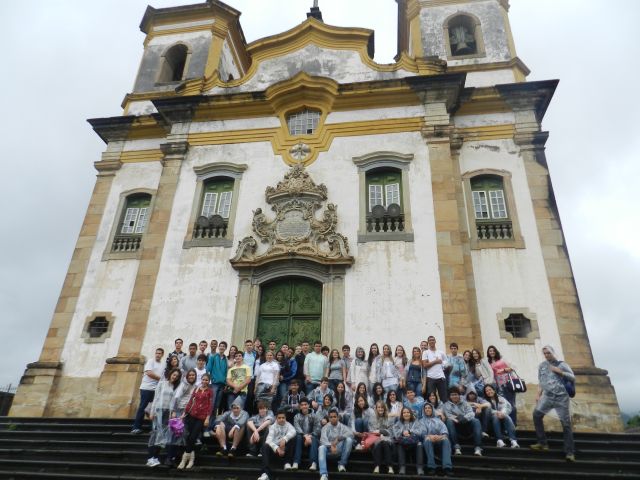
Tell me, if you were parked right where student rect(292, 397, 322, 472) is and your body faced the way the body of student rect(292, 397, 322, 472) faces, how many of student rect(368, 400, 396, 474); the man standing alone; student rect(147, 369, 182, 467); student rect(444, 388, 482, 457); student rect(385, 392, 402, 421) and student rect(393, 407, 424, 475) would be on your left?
5

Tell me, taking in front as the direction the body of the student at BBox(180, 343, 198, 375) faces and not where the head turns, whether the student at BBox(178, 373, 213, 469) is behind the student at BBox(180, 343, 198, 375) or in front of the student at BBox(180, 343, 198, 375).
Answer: in front

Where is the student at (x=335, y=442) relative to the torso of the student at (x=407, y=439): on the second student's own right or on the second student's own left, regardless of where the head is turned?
on the second student's own right

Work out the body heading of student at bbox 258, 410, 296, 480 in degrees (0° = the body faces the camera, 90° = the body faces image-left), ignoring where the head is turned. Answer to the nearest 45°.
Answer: approximately 0°

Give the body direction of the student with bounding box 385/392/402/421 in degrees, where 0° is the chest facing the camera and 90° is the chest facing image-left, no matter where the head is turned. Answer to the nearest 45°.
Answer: approximately 0°

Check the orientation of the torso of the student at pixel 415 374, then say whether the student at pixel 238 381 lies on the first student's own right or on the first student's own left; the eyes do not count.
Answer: on the first student's own right

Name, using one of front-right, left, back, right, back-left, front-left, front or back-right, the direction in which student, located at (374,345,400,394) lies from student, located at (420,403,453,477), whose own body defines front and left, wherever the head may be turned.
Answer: back-right

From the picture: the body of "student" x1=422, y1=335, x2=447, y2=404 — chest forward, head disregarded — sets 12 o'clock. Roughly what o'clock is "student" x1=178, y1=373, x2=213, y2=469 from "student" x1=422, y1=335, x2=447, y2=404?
"student" x1=178, y1=373, x2=213, y2=469 is roughly at 2 o'clock from "student" x1=422, y1=335, x2=447, y2=404.

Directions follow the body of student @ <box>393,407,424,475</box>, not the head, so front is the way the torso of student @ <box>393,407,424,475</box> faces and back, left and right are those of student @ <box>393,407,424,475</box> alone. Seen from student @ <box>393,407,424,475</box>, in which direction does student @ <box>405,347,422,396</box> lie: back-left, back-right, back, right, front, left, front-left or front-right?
back
